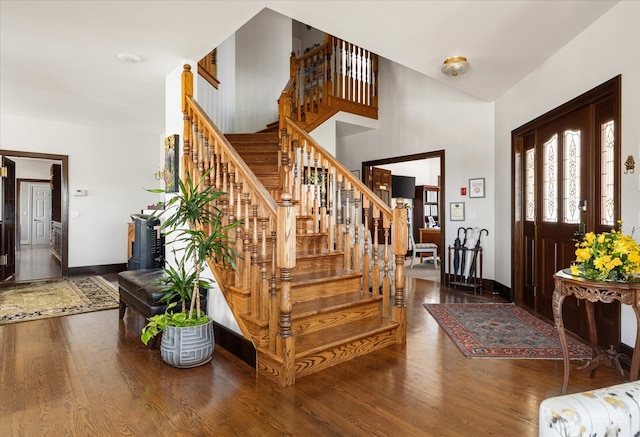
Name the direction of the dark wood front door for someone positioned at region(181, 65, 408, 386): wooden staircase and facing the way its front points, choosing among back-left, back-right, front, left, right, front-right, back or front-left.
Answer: front-left

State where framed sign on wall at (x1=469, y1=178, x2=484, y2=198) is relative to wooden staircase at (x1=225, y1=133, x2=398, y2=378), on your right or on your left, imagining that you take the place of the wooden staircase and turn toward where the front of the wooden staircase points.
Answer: on your left

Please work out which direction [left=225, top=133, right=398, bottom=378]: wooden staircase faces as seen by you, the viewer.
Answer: facing the viewer and to the right of the viewer

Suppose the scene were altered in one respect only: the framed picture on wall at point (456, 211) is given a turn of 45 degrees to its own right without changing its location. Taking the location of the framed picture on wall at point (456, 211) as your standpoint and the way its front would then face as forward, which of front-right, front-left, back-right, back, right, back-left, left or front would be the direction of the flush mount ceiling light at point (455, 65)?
front-left

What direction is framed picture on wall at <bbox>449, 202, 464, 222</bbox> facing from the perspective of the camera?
toward the camera

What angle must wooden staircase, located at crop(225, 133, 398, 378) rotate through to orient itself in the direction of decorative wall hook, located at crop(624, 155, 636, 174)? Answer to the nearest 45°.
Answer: approximately 45° to its left

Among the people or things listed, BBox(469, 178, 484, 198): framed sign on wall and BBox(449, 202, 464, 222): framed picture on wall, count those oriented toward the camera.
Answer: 2

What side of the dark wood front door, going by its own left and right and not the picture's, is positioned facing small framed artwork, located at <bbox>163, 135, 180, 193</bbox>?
front

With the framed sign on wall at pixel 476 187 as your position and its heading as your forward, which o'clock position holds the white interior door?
The white interior door is roughly at 3 o'clock from the framed sign on wall.
